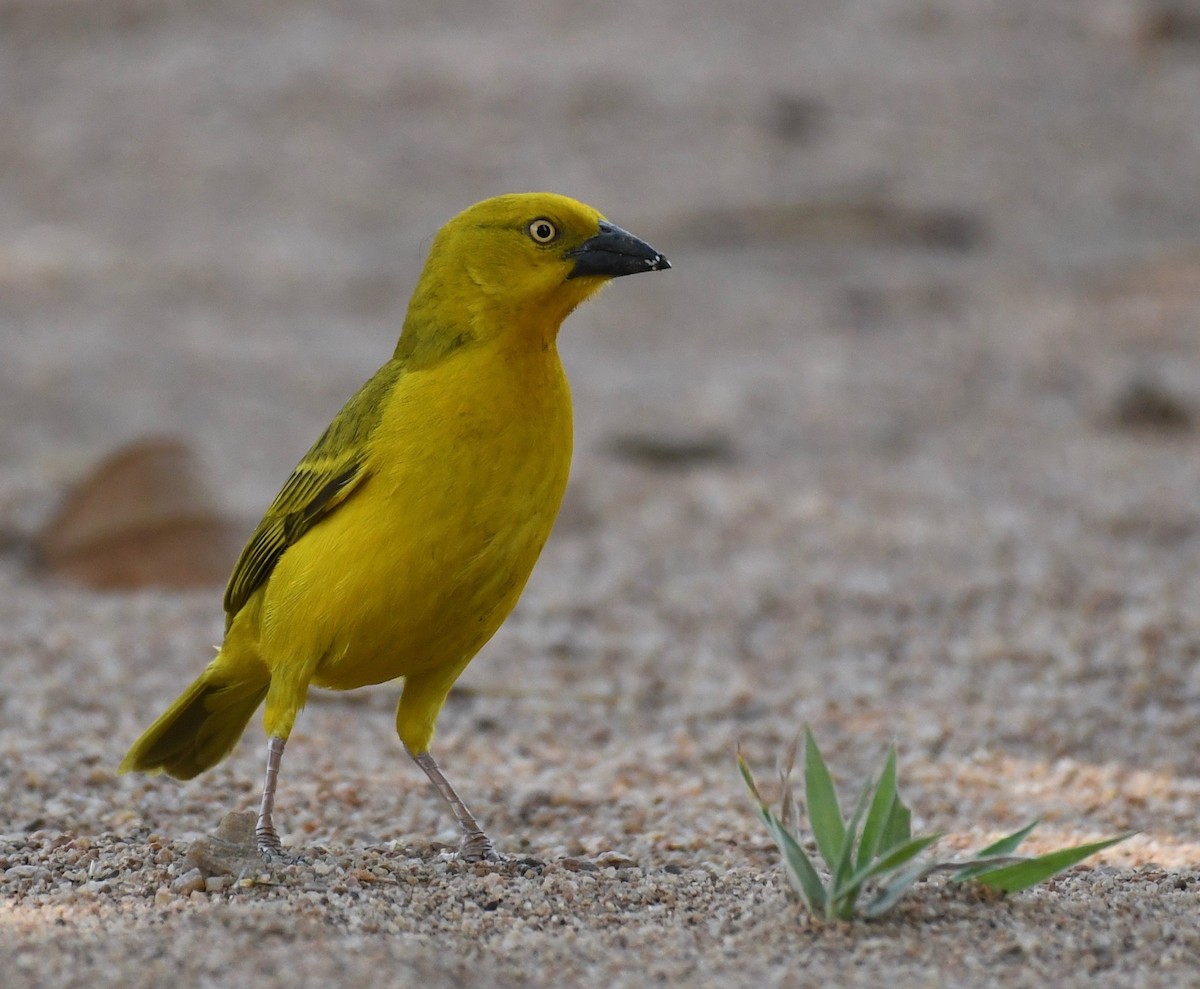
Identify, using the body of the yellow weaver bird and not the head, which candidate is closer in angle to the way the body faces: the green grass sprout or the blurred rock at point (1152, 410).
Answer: the green grass sprout

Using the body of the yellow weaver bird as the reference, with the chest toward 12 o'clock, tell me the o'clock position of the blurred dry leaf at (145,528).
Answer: The blurred dry leaf is roughly at 7 o'clock from the yellow weaver bird.

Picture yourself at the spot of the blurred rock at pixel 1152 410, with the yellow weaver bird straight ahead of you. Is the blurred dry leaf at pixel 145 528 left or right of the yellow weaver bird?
right

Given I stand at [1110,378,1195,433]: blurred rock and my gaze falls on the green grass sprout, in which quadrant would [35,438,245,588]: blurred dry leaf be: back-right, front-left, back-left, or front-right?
front-right

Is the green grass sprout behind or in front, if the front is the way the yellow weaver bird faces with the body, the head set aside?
in front

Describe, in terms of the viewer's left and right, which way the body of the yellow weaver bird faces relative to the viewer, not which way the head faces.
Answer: facing the viewer and to the right of the viewer

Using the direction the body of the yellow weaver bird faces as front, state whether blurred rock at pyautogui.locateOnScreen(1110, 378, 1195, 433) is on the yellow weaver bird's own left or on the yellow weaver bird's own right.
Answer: on the yellow weaver bird's own left

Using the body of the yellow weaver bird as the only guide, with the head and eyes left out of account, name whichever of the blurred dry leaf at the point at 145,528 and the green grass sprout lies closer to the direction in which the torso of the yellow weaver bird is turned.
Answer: the green grass sprout
